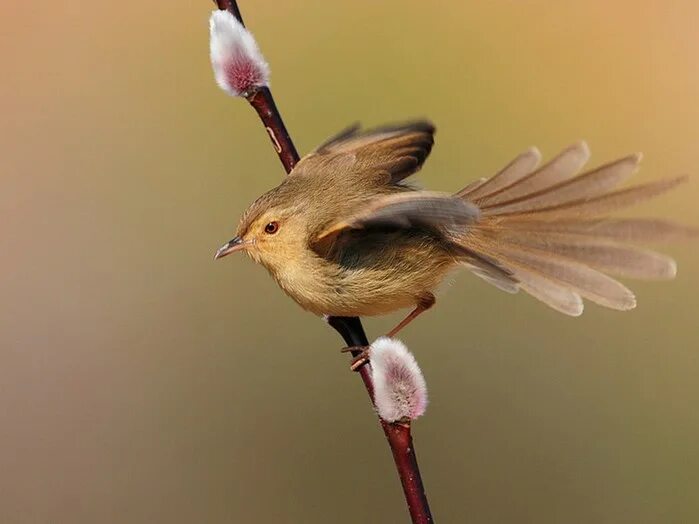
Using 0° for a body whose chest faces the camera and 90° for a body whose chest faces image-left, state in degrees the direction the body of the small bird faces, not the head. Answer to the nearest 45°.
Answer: approximately 90°
